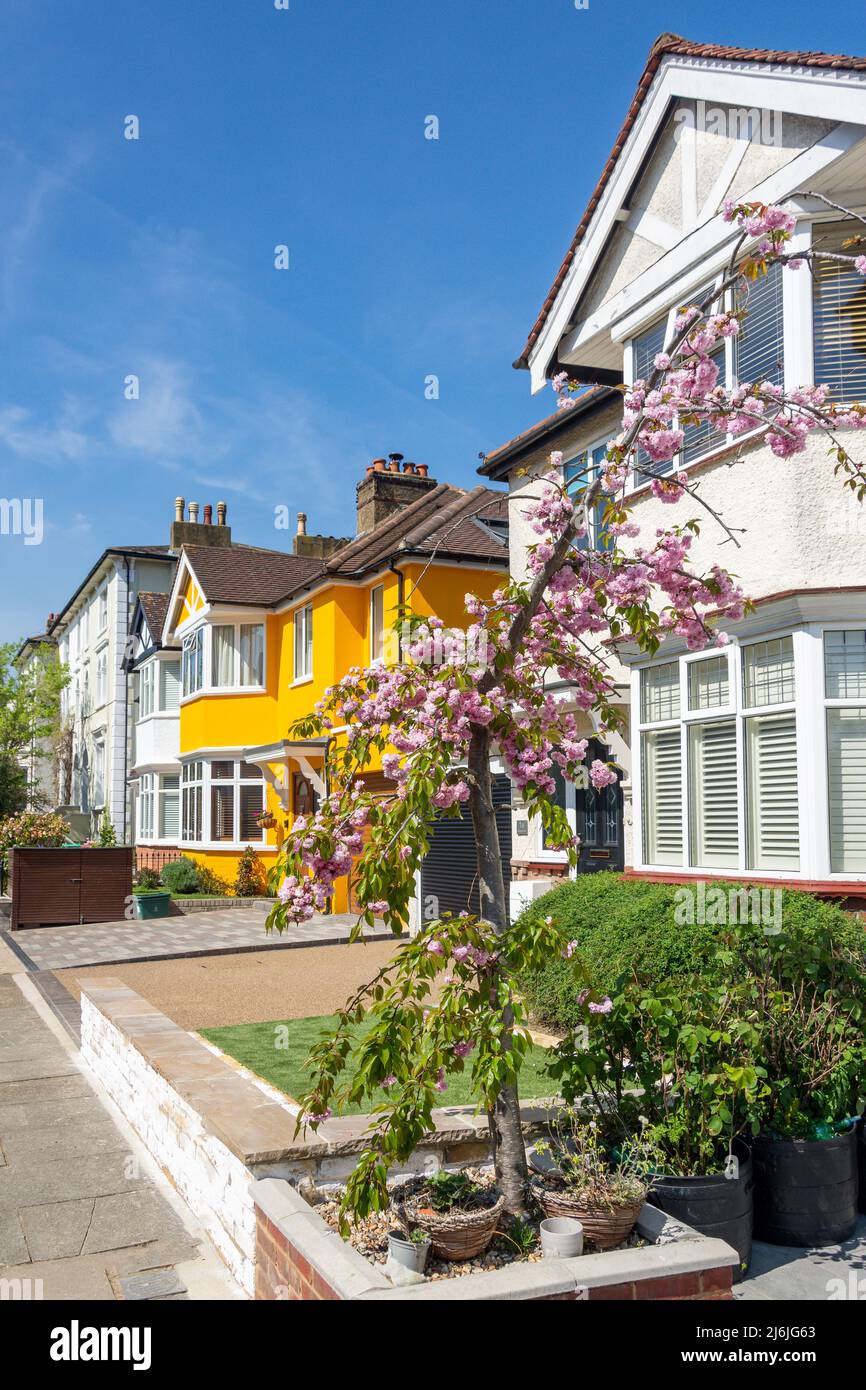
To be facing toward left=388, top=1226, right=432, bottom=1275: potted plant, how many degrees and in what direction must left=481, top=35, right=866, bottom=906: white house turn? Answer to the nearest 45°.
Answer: approximately 45° to its left

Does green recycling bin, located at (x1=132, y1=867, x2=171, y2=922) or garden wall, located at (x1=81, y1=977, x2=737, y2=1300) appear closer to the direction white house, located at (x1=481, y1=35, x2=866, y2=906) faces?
the garden wall

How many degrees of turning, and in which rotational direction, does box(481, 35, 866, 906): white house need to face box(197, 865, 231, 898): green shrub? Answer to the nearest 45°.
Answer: approximately 90° to its right

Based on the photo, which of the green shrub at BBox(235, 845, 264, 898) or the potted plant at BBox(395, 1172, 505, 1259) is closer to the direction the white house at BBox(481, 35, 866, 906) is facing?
the potted plant

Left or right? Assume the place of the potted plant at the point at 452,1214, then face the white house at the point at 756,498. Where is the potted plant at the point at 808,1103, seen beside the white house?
right

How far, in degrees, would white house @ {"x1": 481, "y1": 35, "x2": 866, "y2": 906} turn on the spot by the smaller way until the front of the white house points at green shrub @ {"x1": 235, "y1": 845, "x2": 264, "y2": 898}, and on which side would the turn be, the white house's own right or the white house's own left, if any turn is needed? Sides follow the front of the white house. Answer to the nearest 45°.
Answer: approximately 90° to the white house's own right

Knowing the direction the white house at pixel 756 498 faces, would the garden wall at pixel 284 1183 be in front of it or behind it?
in front

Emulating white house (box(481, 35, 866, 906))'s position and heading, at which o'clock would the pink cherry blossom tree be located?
The pink cherry blossom tree is roughly at 11 o'clock from the white house.

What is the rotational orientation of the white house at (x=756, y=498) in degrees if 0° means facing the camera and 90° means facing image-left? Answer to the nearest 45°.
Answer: approximately 45°

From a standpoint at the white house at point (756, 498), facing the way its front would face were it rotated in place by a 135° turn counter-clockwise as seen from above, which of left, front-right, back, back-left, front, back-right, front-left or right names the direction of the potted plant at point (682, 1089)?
right

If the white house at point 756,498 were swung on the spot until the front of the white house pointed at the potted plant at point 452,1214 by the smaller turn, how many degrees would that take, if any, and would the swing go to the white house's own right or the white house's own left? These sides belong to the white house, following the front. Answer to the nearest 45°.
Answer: approximately 45° to the white house's own left

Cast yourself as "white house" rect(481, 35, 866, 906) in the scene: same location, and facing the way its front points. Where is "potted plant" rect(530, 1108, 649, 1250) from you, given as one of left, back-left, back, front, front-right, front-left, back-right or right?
front-left
